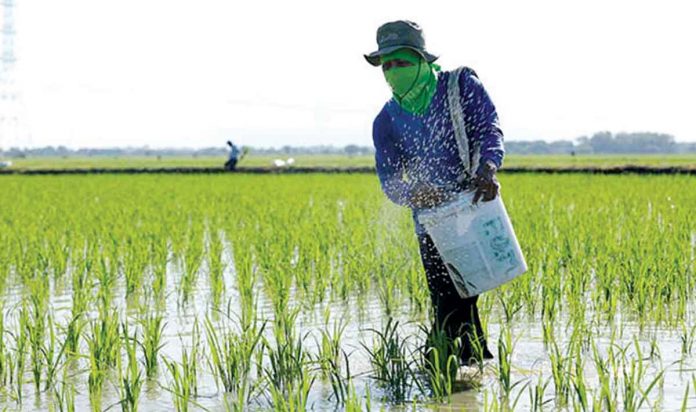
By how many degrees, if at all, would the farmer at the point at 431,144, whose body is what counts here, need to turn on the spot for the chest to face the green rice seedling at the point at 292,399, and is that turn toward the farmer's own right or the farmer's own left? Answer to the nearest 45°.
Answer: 0° — they already face it

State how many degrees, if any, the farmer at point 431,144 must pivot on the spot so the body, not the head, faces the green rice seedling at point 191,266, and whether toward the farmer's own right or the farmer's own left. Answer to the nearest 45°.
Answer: approximately 90° to the farmer's own right

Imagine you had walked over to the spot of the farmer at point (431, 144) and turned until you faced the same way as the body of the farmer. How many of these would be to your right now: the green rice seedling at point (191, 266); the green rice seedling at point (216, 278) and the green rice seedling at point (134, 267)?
3

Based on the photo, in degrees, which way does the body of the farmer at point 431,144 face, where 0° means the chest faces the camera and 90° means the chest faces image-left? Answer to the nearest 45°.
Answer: approximately 45°

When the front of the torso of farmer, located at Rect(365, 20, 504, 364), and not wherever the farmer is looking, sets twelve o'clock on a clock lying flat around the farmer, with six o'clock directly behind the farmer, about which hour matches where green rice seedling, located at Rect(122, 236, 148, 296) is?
The green rice seedling is roughly at 3 o'clock from the farmer.
